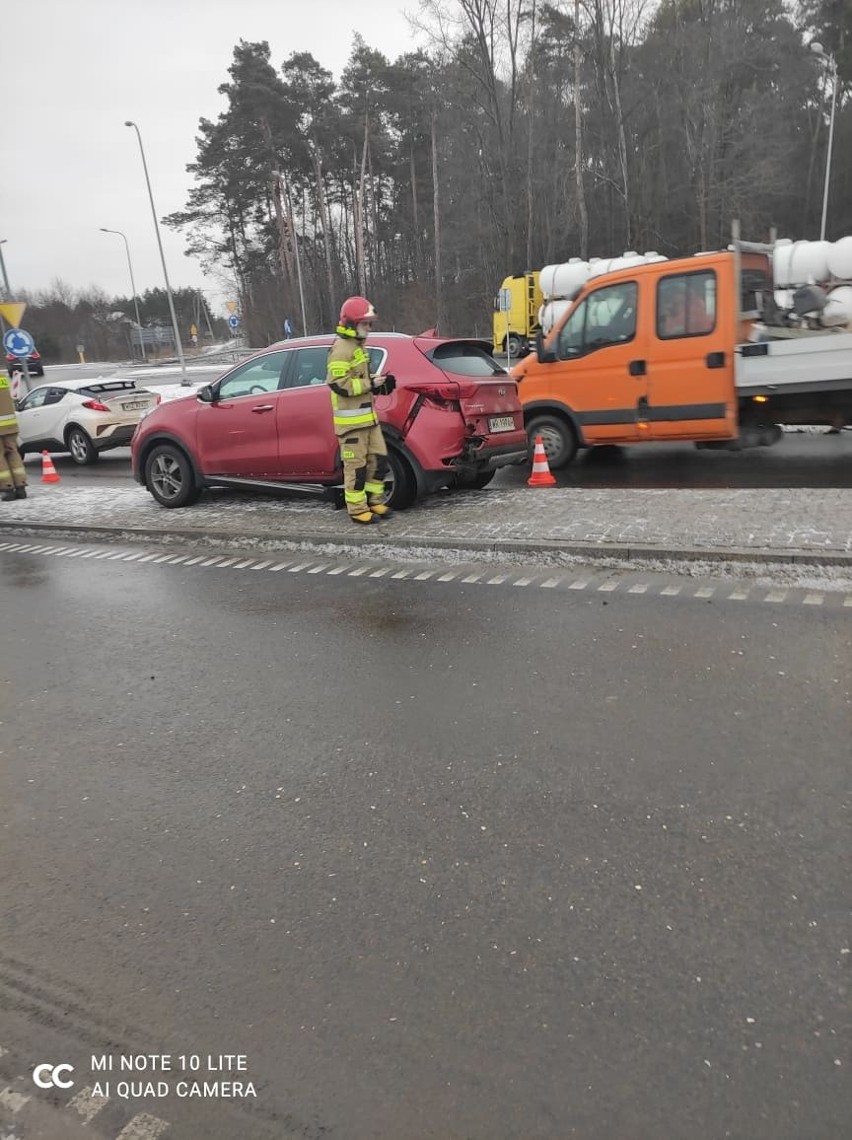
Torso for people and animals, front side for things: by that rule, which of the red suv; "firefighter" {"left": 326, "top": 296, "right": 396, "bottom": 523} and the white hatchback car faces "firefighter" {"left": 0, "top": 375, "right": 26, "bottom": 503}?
the red suv

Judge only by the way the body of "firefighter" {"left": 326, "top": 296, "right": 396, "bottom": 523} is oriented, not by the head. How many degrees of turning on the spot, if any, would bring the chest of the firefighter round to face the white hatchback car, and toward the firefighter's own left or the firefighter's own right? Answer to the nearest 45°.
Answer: approximately 135° to the firefighter's own left

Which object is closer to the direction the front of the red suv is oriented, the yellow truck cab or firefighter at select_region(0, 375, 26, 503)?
the firefighter

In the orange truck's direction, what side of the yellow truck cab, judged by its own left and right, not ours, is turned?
left

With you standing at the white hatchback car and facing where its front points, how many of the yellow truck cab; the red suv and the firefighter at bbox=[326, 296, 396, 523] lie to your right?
1

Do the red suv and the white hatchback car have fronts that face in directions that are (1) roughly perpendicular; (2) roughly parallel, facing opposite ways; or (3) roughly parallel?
roughly parallel

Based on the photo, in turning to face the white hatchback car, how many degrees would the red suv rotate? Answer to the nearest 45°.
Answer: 0° — it already faces it

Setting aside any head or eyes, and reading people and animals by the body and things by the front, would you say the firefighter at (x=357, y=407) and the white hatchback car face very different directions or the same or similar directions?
very different directions

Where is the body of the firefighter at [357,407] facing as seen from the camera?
to the viewer's right

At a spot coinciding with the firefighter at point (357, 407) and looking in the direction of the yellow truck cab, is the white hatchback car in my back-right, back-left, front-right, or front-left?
front-left

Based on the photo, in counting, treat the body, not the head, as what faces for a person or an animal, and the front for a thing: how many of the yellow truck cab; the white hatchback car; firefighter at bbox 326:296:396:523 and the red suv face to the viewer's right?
1

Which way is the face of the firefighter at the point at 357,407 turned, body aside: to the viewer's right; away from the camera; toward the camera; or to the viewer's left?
to the viewer's right
